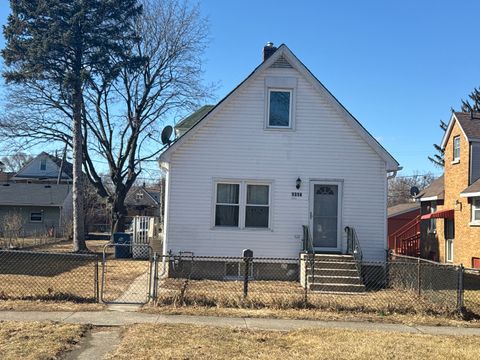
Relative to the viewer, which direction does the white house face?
toward the camera

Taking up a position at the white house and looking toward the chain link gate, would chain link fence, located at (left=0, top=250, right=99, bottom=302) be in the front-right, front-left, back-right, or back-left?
front-right

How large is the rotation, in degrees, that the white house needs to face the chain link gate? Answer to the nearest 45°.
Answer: approximately 45° to its right

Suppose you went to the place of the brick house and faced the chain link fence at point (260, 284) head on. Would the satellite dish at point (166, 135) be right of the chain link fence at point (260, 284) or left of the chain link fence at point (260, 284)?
right

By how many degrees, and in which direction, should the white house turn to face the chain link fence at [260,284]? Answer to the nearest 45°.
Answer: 0° — it already faces it
